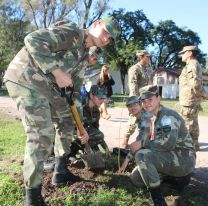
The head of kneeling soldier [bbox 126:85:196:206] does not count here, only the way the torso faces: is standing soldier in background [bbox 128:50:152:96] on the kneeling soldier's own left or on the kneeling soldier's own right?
on the kneeling soldier's own right

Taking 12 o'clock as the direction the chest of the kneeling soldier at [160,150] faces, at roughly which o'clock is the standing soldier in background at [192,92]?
The standing soldier in background is roughly at 5 o'clock from the kneeling soldier.

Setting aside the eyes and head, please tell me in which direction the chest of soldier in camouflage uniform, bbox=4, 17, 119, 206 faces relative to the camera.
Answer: to the viewer's right

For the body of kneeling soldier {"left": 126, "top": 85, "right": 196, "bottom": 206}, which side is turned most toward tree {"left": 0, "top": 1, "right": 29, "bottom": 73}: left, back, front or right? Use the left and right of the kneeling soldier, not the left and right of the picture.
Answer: right

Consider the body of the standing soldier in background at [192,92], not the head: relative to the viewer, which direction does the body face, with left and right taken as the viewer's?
facing to the left of the viewer

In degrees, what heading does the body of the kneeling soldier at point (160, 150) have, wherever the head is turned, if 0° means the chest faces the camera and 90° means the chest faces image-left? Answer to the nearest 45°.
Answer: approximately 45°

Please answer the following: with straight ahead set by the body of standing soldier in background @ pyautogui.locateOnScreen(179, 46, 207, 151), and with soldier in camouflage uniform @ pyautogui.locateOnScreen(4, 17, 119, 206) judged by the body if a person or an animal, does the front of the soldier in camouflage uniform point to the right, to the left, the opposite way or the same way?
the opposite way

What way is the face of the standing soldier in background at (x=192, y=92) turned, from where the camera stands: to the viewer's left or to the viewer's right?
to the viewer's left

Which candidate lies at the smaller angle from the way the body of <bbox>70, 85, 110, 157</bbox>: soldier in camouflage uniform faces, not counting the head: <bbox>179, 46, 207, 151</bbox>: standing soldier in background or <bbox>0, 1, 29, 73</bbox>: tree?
the standing soldier in background
